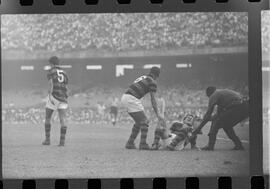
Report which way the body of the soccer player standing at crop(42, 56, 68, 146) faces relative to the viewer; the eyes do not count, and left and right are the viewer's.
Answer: facing away from the viewer and to the left of the viewer

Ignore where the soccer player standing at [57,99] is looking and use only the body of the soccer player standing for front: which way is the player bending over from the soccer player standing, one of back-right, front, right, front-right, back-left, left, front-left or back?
back-right

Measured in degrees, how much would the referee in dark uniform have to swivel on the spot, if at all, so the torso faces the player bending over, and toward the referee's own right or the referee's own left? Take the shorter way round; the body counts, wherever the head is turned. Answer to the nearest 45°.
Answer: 0° — they already face them

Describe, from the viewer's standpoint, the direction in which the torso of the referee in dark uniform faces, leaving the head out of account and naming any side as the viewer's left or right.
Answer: facing to the left of the viewer

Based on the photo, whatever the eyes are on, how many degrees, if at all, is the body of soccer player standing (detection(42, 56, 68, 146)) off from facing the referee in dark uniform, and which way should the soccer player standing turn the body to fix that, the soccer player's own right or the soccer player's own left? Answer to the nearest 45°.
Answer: approximately 135° to the soccer player's own right
